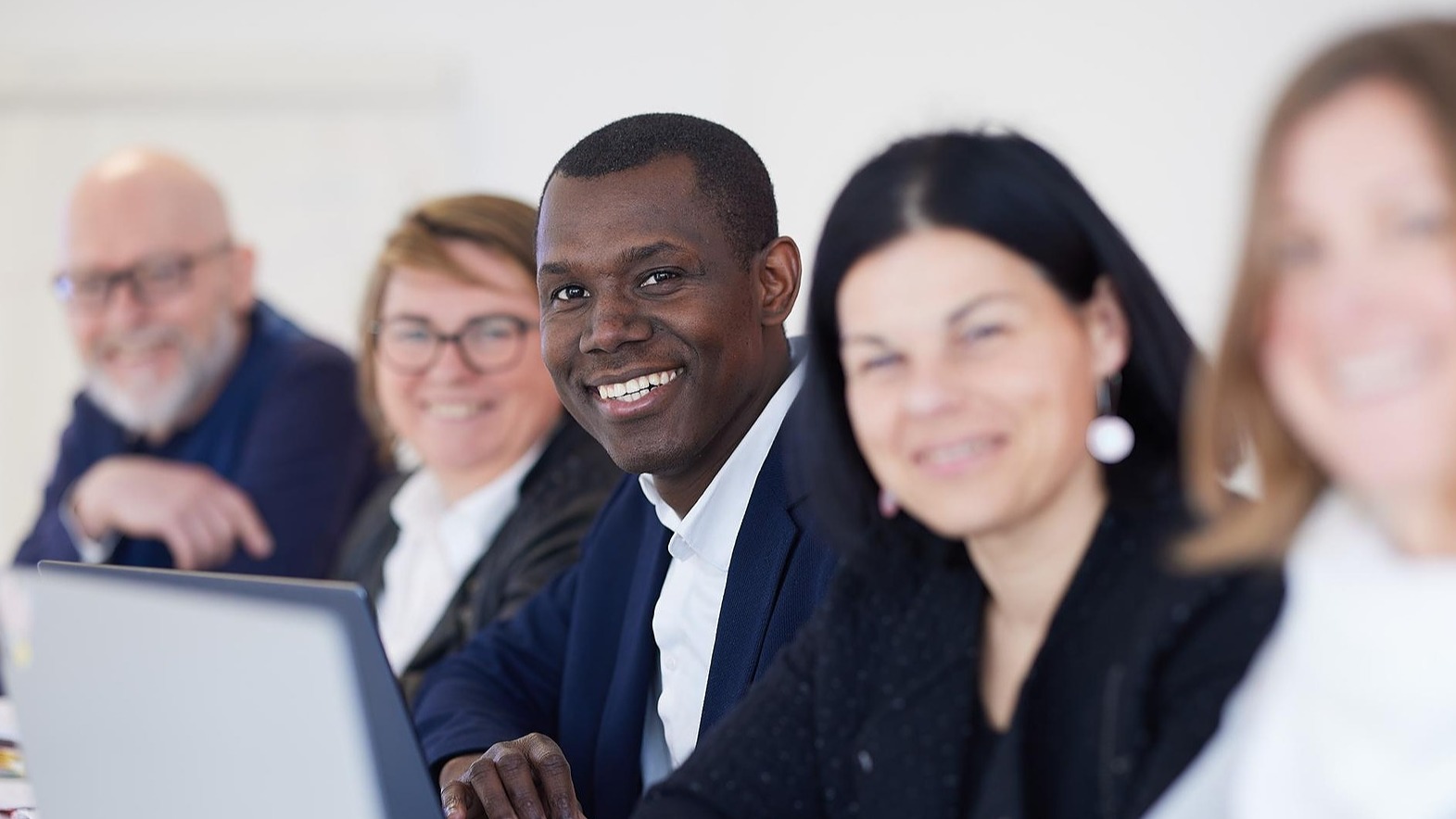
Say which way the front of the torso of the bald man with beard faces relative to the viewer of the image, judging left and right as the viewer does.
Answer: facing the viewer and to the left of the viewer

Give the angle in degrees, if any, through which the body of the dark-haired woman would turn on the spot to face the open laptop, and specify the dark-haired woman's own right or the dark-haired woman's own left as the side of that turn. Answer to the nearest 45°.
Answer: approximately 45° to the dark-haired woman's own right

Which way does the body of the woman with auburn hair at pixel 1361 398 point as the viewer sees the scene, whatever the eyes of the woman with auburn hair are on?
toward the camera

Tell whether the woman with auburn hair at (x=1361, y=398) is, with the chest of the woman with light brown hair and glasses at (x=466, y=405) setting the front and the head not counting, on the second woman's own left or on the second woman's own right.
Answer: on the second woman's own left

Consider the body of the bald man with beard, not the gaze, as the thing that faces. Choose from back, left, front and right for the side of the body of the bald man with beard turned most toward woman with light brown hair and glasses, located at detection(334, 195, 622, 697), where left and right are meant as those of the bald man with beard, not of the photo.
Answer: left

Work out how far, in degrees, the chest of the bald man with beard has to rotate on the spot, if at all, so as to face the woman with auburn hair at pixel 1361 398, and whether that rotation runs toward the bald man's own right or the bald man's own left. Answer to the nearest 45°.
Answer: approximately 45° to the bald man's own left

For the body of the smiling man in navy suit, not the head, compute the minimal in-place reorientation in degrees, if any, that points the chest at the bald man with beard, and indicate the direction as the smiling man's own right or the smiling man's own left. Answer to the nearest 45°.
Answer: approximately 90° to the smiling man's own right

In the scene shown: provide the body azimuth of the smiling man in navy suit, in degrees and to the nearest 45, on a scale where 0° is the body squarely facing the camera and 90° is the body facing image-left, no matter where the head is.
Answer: approximately 45°
